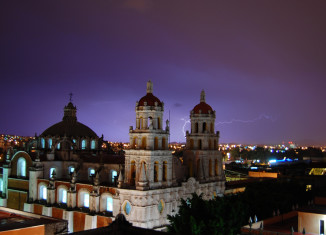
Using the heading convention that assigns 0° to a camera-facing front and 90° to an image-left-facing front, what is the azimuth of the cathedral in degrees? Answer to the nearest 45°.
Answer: approximately 315°
